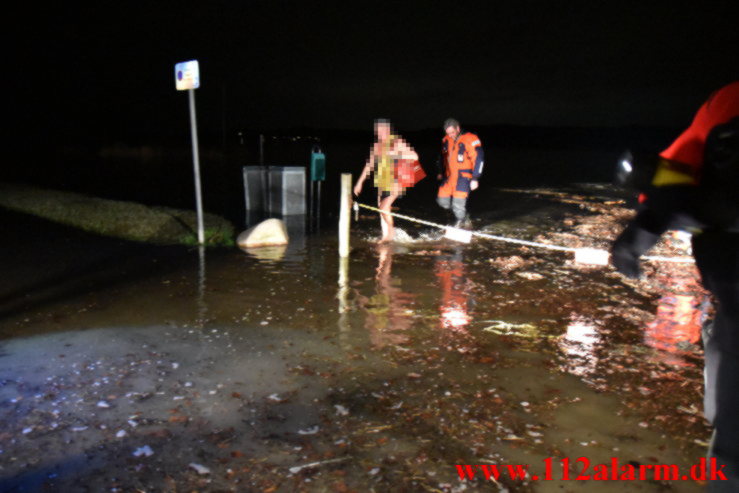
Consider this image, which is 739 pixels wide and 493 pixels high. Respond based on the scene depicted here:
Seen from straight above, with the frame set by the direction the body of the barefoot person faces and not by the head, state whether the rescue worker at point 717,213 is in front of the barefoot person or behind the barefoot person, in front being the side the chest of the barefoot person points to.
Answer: in front

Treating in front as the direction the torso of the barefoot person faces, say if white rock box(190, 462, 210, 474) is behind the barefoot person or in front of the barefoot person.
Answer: in front

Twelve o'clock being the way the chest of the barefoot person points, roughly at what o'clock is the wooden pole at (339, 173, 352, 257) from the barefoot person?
The wooden pole is roughly at 1 o'clock from the barefoot person.

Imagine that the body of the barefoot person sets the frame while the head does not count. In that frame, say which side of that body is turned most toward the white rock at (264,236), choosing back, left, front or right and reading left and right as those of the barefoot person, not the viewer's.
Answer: right

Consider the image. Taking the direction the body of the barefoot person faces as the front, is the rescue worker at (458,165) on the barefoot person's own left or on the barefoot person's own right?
on the barefoot person's own left

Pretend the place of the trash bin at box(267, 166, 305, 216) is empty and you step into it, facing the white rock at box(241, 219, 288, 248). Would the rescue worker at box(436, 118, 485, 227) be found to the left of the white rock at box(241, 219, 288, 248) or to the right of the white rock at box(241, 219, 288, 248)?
left

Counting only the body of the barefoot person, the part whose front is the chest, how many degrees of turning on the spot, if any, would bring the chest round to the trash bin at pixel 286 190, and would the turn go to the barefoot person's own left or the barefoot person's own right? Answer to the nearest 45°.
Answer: approximately 135° to the barefoot person's own right

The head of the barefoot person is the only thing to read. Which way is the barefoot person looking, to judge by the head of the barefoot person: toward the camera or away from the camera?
toward the camera

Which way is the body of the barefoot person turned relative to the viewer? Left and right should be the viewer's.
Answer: facing the viewer

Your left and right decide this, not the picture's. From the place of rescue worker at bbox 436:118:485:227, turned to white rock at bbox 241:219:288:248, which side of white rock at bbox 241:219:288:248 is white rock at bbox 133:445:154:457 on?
left

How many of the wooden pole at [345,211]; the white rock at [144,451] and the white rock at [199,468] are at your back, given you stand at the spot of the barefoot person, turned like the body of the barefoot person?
0

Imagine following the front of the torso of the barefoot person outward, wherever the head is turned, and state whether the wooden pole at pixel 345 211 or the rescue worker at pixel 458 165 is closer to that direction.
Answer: the wooden pole
